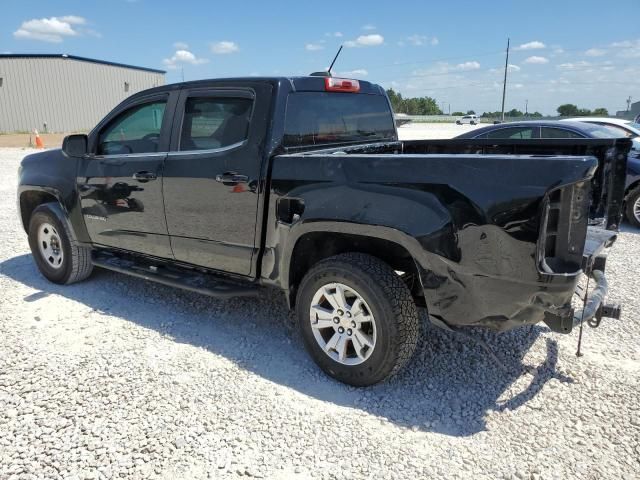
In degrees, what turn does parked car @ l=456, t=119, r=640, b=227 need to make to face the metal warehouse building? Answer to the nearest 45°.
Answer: approximately 180°

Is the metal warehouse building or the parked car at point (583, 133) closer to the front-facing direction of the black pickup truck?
the metal warehouse building

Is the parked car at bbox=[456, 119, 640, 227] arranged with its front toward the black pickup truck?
no

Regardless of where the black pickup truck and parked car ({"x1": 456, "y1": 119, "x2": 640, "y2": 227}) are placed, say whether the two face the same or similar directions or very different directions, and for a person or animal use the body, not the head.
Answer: very different directions

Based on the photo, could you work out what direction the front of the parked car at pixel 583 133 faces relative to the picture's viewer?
facing the viewer and to the right of the viewer

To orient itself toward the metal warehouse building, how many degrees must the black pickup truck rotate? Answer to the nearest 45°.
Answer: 0° — it already faces it

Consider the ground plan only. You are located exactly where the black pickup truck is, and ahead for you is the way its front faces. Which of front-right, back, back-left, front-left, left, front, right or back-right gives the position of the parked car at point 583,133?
right

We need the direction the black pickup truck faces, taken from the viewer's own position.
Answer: facing away from the viewer and to the left of the viewer
